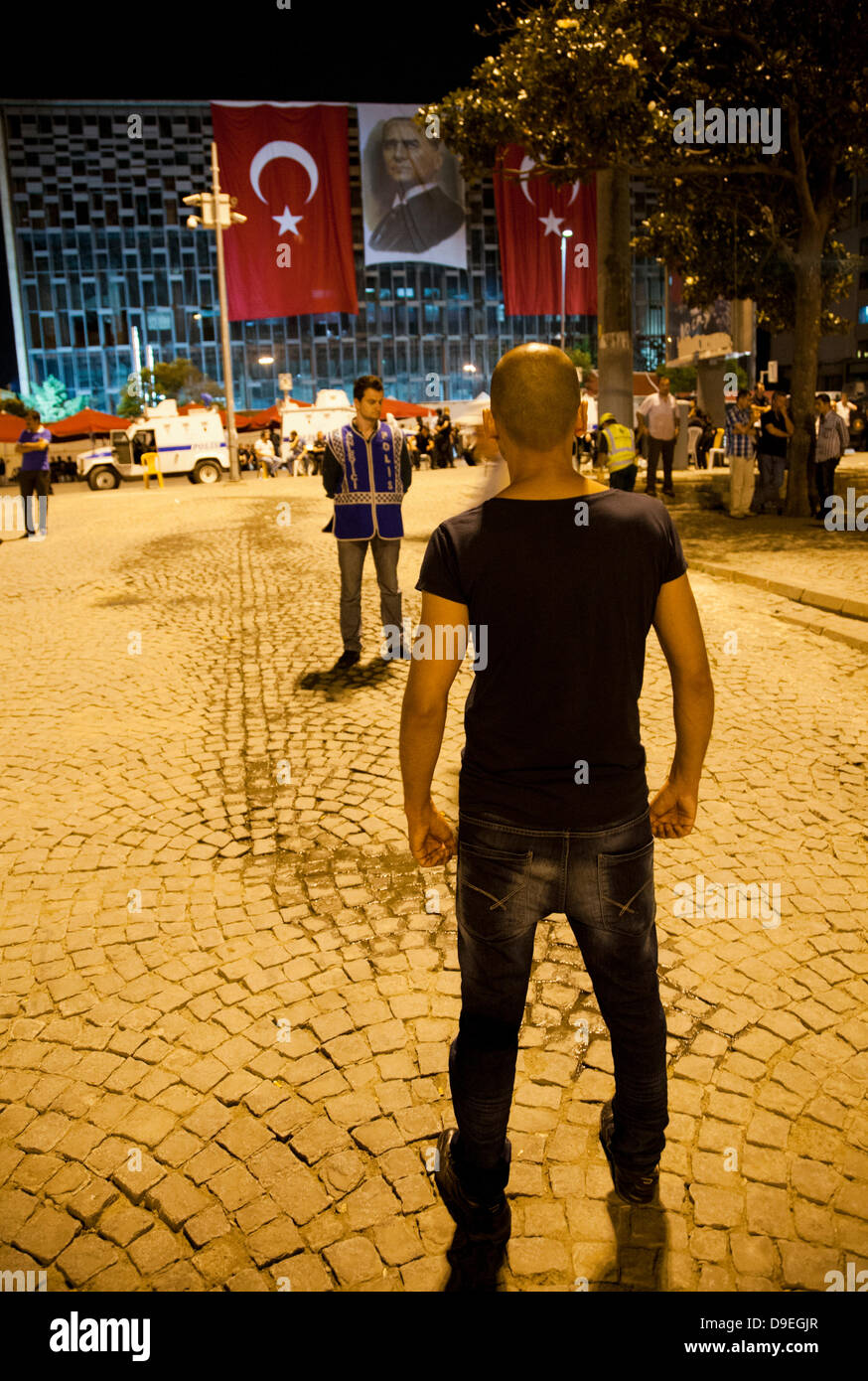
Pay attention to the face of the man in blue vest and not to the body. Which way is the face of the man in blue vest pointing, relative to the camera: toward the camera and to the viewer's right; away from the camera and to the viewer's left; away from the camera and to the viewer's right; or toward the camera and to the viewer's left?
toward the camera and to the viewer's right

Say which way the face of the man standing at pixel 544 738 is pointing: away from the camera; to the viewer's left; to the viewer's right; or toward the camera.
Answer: away from the camera

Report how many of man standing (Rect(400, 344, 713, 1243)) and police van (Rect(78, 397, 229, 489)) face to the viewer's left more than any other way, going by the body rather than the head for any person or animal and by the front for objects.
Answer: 1

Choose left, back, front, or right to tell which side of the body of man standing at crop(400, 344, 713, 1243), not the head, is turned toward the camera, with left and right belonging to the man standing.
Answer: back

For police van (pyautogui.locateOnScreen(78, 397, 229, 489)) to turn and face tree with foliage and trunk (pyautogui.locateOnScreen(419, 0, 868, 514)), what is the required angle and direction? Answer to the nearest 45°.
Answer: approximately 90° to its left

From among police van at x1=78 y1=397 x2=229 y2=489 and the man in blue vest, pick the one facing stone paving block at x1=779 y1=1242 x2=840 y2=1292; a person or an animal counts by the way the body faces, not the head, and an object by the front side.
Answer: the man in blue vest

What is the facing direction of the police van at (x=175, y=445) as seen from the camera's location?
facing to the left of the viewer

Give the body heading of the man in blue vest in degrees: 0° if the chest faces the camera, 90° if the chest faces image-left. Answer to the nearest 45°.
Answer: approximately 0°

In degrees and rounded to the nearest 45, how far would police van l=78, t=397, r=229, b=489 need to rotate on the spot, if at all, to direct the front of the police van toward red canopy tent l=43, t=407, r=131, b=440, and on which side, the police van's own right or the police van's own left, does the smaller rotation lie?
approximately 90° to the police van's own right
